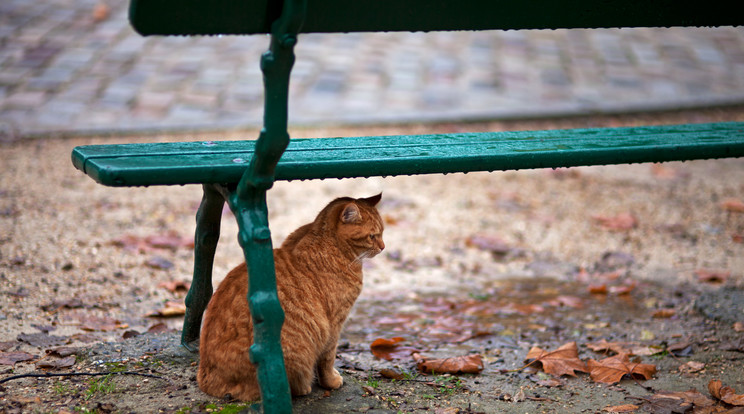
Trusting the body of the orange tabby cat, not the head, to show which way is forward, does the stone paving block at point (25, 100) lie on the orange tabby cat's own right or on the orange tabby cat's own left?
on the orange tabby cat's own left

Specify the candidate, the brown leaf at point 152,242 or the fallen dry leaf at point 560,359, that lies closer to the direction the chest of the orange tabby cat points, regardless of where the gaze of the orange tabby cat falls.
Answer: the fallen dry leaf

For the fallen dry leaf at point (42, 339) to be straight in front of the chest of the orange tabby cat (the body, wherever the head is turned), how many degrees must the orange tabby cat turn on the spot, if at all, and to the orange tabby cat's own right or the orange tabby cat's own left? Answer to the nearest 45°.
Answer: approximately 135° to the orange tabby cat's own left

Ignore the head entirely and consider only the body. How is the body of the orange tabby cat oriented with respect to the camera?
to the viewer's right
